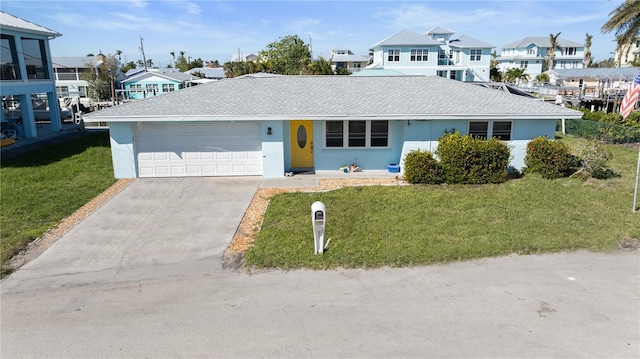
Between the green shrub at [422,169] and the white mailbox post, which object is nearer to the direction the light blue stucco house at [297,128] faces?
the white mailbox post

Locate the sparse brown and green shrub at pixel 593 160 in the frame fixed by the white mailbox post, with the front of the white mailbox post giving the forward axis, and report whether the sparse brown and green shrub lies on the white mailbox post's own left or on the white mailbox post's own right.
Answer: on the white mailbox post's own left

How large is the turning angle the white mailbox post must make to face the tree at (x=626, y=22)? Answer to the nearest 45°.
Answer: approximately 135° to its left

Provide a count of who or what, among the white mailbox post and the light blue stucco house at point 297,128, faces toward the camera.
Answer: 2

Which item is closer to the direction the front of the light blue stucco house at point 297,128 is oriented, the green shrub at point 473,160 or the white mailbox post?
the white mailbox post

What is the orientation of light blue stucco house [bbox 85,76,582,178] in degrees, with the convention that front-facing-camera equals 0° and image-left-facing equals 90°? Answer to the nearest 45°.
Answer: approximately 0°

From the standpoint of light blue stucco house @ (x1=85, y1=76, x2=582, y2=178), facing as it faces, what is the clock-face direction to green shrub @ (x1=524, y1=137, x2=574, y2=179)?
The green shrub is roughly at 9 o'clock from the light blue stucco house.

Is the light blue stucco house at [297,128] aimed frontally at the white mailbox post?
yes

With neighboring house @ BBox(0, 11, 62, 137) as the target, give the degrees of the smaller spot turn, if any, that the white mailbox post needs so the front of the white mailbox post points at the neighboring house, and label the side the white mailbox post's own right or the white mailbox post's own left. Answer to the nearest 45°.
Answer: approximately 135° to the white mailbox post's own right

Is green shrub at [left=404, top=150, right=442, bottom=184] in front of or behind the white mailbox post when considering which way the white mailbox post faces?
behind

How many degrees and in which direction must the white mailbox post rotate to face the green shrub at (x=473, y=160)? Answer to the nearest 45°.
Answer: approximately 135° to its left

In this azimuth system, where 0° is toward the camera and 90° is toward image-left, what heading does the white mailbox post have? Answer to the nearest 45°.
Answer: approximately 0°
